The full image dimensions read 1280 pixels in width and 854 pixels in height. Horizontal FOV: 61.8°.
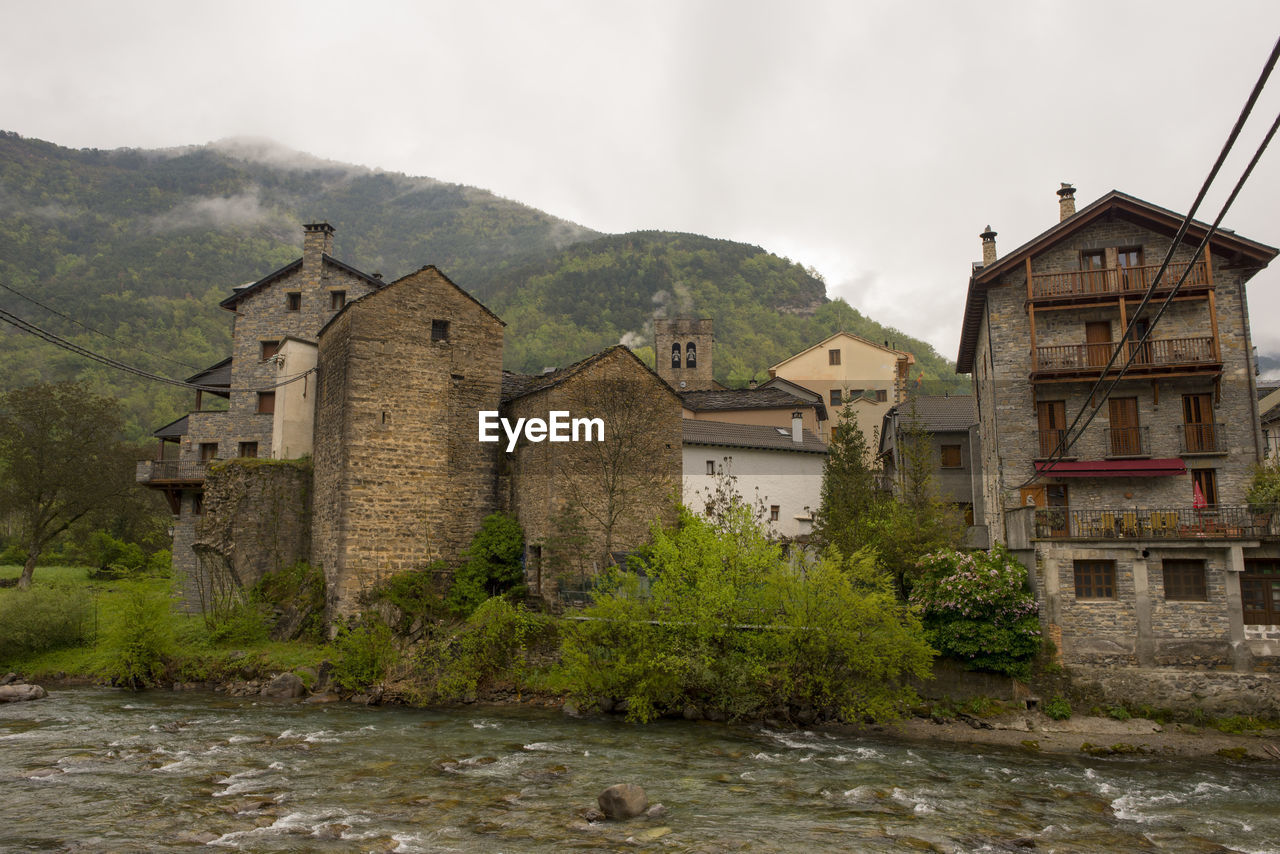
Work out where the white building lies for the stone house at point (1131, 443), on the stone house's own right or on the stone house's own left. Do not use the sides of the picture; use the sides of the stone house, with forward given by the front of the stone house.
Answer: on the stone house's own right

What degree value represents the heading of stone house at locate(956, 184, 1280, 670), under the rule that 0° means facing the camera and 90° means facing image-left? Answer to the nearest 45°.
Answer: approximately 0°

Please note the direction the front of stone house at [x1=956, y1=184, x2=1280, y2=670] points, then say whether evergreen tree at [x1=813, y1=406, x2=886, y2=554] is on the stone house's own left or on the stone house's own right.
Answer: on the stone house's own right

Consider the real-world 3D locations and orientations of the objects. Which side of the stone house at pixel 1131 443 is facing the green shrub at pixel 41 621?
right

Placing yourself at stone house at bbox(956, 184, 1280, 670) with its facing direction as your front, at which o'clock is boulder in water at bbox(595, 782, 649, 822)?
The boulder in water is roughly at 1 o'clock from the stone house.

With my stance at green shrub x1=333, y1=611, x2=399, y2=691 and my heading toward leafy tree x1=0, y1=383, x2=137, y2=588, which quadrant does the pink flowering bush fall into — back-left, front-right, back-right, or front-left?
back-right

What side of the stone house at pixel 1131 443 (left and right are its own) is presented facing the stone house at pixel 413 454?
right

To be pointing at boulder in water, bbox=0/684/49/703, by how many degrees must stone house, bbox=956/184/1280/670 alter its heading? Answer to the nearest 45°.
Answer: approximately 45° to its right

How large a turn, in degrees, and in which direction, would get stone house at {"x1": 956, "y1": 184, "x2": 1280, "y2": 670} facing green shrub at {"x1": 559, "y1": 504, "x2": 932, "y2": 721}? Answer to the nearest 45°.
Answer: approximately 45° to its right
